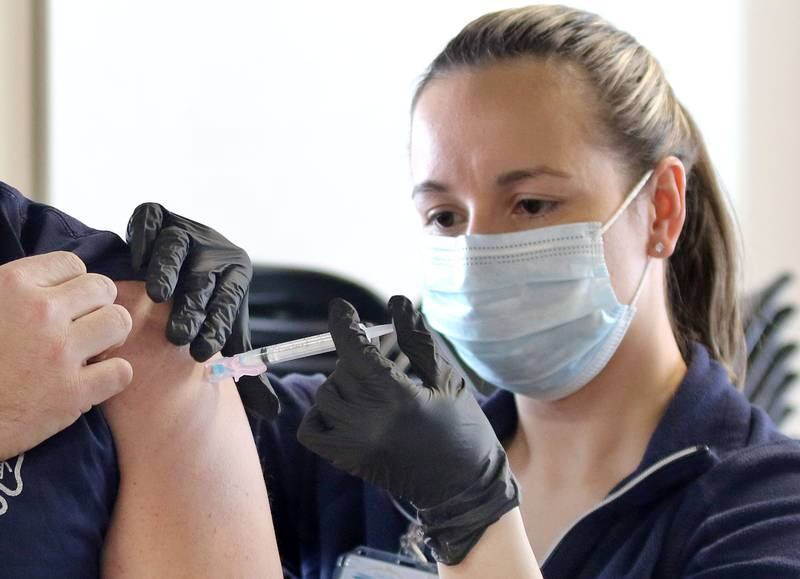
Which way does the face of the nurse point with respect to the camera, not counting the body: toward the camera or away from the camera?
toward the camera

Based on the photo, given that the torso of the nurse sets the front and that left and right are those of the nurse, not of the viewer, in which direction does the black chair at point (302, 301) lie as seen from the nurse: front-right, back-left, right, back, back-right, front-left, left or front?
right

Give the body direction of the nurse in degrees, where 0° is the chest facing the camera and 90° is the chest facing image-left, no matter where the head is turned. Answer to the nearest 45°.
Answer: approximately 45°
